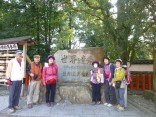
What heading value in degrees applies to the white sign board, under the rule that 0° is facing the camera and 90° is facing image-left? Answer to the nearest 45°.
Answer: approximately 0°

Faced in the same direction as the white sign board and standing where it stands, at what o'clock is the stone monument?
The stone monument is roughly at 10 o'clock from the white sign board.

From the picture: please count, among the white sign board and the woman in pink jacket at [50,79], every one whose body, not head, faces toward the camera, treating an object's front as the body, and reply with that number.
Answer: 2

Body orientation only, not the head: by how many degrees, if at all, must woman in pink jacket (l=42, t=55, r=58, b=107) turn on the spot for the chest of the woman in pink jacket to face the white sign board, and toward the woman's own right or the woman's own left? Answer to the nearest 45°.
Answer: approximately 135° to the woman's own right

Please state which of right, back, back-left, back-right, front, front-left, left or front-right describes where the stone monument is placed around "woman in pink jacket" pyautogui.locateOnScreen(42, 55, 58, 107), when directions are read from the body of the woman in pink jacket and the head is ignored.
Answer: back-left

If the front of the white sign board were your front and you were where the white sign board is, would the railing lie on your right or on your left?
on your left

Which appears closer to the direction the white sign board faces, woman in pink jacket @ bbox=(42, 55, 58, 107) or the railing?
the woman in pink jacket
